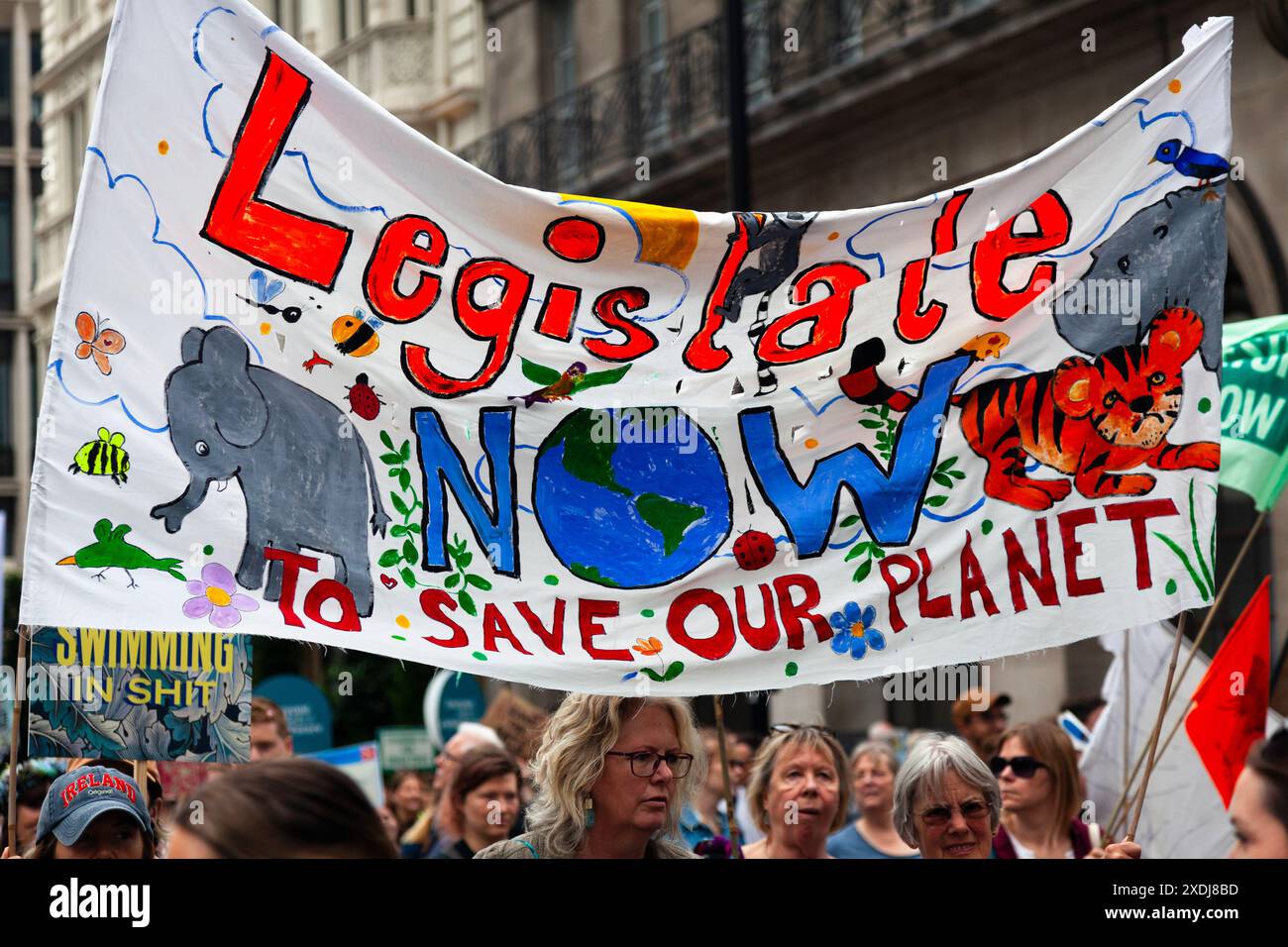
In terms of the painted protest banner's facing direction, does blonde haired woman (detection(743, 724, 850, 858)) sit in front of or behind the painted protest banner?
behind

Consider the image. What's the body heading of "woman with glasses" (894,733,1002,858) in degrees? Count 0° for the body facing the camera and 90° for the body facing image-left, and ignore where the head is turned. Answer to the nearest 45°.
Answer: approximately 0°

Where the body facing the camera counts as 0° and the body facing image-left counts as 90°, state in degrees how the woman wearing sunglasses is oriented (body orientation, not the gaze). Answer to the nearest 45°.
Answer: approximately 45°

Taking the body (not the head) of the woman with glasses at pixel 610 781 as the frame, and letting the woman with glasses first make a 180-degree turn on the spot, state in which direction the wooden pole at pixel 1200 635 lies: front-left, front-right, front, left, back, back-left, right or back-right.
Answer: right

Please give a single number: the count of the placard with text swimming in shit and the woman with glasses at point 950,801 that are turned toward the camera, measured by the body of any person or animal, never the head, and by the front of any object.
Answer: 2

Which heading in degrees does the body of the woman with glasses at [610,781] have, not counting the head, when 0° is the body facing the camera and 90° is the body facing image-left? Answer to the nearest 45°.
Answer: approximately 315°
